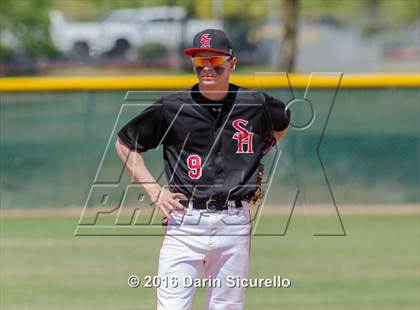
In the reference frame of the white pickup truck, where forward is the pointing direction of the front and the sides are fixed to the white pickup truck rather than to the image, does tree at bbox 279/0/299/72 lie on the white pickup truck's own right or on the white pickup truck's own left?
on the white pickup truck's own left

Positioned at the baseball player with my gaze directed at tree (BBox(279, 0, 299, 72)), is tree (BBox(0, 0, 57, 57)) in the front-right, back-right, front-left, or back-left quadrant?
front-left

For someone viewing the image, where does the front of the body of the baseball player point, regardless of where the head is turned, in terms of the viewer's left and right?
facing the viewer
